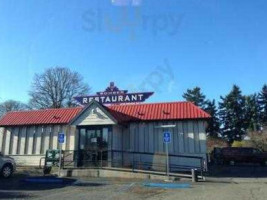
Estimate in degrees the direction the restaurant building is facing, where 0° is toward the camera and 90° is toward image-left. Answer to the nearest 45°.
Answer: approximately 0°
